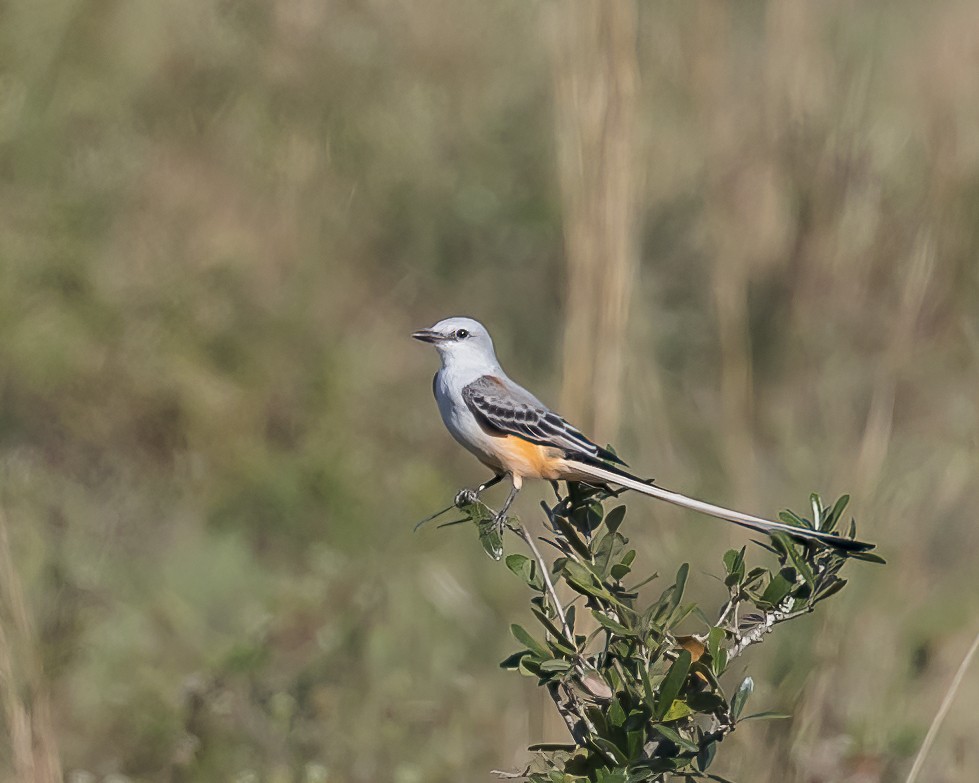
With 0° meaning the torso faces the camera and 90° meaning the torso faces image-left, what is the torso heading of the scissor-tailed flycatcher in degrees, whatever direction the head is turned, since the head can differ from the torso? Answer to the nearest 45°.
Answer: approximately 90°
